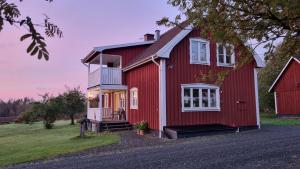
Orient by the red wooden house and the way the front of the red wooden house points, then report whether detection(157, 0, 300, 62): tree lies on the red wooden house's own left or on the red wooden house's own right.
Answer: on the red wooden house's own left

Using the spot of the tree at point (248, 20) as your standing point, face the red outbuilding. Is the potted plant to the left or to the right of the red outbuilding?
left

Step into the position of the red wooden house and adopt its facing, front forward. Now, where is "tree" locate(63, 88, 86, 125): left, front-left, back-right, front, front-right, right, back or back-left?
right

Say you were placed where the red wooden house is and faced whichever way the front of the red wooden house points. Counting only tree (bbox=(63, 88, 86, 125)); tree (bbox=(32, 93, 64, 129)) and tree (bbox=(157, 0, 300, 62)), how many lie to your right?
2

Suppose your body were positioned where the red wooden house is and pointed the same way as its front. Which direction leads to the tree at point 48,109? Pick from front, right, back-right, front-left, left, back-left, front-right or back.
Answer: right
